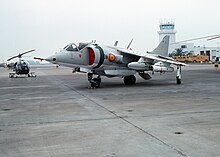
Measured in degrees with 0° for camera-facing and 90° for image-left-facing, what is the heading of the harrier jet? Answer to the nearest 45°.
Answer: approximately 45°
